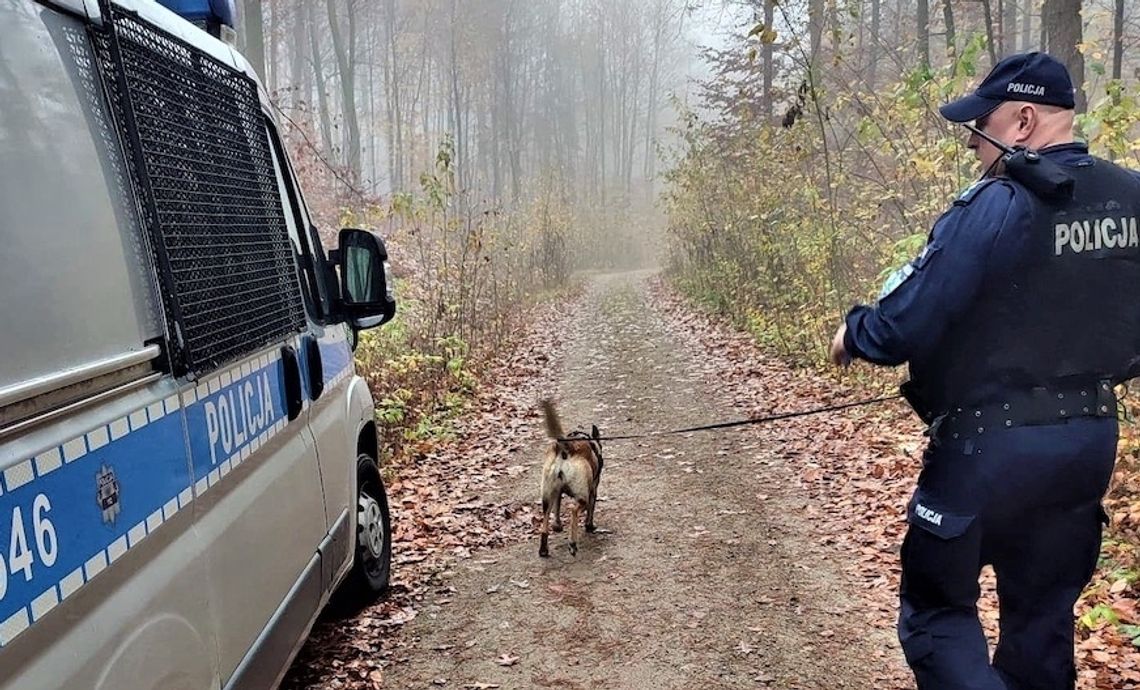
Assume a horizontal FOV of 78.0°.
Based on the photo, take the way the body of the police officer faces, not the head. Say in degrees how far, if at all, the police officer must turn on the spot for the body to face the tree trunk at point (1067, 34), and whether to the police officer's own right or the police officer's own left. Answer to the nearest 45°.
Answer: approximately 45° to the police officer's own right

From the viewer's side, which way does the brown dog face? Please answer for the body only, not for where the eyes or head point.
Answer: away from the camera

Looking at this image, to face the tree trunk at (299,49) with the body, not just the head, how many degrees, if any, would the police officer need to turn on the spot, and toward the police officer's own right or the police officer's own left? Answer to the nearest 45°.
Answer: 0° — they already face it

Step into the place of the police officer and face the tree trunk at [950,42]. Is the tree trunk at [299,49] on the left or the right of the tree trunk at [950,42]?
left

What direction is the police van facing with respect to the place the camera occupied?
facing away from the viewer and to the right of the viewer

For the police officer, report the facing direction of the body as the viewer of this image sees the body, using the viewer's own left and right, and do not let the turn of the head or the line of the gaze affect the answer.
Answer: facing away from the viewer and to the left of the viewer
